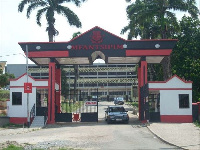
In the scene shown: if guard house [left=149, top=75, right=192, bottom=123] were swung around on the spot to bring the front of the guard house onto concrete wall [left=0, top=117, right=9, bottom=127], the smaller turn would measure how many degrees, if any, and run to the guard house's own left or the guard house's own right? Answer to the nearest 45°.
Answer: approximately 90° to the guard house's own right

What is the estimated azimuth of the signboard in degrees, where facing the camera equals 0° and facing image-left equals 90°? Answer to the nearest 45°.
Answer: approximately 0°

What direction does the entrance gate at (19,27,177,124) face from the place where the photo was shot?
facing the viewer

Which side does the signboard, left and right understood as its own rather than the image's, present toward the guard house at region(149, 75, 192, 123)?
left

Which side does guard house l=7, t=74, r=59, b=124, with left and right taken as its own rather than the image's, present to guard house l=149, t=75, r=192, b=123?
left

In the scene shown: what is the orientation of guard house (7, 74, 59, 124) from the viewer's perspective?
toward the camera

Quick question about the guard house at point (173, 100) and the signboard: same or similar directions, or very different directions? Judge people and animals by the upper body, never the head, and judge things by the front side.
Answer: same or similar directions

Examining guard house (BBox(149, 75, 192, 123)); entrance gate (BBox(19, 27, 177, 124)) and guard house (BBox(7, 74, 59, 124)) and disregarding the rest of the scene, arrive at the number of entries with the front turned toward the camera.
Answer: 3

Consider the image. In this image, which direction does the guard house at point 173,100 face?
toward the camera
